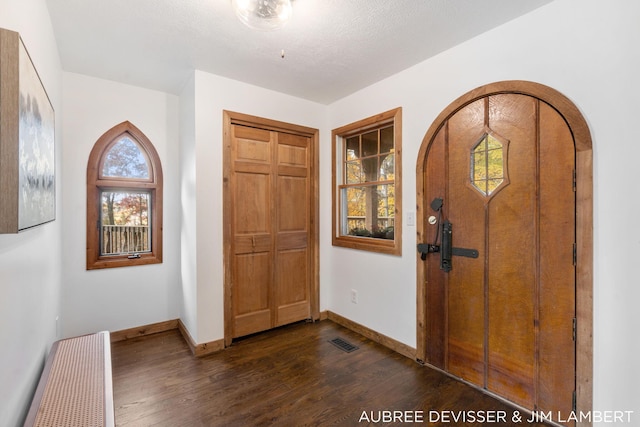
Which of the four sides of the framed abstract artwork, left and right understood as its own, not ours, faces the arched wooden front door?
front

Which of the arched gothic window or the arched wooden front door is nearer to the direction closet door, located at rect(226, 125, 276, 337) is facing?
the arched wooden front door

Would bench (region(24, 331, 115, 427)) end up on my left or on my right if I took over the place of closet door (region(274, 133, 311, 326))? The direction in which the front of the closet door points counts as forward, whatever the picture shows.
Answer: on my right

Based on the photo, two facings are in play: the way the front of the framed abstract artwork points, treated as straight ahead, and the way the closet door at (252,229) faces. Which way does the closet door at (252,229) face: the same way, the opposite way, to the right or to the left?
to the right

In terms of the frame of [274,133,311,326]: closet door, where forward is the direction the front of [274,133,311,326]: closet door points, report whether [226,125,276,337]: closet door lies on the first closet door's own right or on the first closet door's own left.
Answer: on the first closet door's own right

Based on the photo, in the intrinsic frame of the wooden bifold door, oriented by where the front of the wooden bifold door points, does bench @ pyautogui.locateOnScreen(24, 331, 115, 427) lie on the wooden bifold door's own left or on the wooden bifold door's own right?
on the wooden bifold door's own right

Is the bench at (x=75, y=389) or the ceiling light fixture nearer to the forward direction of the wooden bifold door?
the ceiling light fixture

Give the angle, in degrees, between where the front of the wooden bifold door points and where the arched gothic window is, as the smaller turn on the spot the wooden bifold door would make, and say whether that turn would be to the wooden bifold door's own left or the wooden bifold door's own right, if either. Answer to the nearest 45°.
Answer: approximately 135° to the wooden bifold door's own right

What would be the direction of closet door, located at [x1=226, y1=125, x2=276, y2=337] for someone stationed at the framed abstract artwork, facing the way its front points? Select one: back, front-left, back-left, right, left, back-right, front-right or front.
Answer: front-left

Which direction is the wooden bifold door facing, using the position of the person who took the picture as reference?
facing the viewer and to the right of the viewer

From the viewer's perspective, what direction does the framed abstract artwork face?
to the viewer's right

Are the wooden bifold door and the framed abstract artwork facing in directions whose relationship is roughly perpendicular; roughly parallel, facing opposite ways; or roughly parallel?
roughly perpendicular

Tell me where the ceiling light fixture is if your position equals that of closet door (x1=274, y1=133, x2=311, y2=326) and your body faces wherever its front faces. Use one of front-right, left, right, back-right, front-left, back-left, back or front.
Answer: front-right

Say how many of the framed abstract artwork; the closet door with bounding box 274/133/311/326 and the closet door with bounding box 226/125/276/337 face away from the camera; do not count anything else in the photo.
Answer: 0

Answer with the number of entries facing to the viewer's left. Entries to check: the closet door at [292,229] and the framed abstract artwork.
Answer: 0
